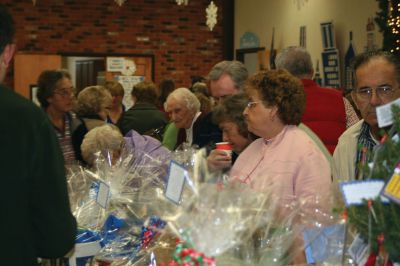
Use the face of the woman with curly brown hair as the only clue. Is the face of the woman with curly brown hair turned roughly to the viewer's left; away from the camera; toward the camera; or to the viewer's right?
to the viewer's left

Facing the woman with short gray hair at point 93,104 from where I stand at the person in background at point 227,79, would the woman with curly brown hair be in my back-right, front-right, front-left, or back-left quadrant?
back-left

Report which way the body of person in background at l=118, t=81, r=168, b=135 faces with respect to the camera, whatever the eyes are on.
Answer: away from the camera

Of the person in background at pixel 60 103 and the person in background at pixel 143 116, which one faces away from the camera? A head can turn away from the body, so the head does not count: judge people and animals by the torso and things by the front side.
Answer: the person in background at pixel 143 116

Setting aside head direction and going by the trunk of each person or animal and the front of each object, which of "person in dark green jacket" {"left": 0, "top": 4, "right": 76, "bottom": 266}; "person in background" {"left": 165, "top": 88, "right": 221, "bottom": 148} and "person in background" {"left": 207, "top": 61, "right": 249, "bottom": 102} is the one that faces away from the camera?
"person in dark green jacket" {"left": 0, "top": 4, "right": 76, "bottom": 266}

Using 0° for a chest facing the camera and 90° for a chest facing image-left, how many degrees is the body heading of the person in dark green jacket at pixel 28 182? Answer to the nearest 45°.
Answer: approximately 180°

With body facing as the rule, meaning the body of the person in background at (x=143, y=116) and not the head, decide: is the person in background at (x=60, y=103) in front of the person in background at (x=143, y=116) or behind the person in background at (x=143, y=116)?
behind

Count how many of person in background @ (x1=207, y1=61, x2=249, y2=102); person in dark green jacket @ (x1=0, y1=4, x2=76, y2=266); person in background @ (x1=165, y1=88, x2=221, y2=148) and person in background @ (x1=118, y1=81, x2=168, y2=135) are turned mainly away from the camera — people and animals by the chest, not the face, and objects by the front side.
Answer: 2

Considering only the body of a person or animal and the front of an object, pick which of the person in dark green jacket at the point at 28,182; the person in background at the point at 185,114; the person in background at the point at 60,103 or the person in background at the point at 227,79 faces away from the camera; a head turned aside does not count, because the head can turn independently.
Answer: the person in dark green jacket at the point at 28,182

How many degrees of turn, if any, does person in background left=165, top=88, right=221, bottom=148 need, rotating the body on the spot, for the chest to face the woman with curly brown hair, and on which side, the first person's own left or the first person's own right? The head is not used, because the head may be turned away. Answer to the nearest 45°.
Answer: approximately 45° to the first person's own left

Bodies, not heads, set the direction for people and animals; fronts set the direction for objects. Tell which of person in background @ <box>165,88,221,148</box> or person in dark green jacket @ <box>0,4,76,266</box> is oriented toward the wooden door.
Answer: person in dark green jacket @ <box>0,4,76,266</box>

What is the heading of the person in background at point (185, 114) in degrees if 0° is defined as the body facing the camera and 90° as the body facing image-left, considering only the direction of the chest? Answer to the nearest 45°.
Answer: approximately 45°

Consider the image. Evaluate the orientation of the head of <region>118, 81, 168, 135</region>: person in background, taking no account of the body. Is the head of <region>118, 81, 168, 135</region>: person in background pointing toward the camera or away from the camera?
away from the camera
